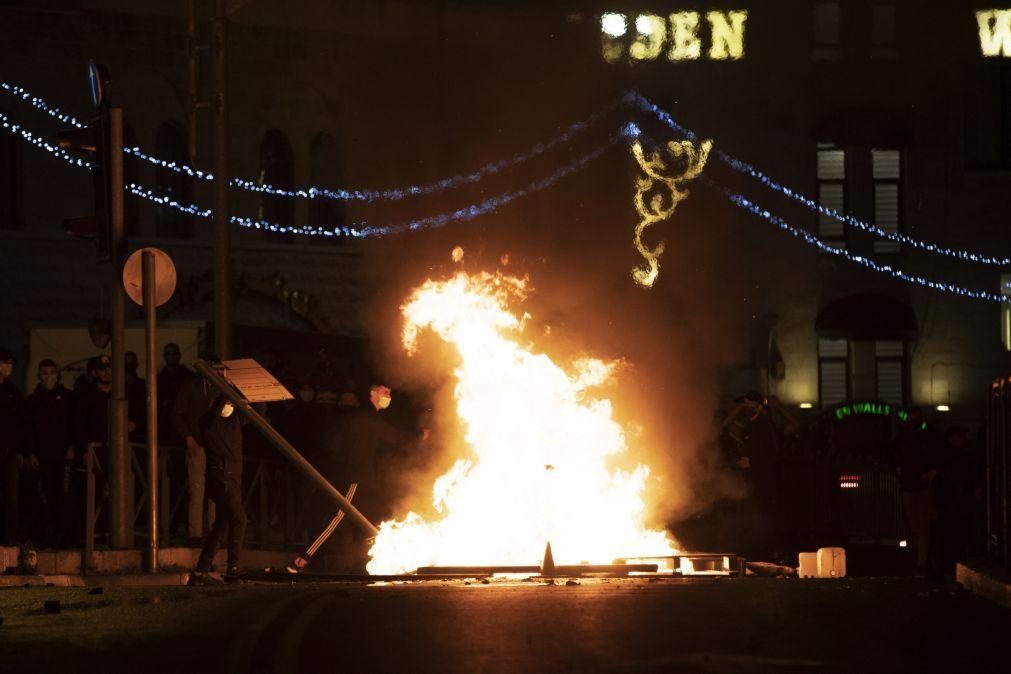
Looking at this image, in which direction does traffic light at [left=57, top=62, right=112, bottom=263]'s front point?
to the viewer's left

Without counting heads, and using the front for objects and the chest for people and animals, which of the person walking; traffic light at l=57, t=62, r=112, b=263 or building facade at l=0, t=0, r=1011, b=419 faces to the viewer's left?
the traffic light

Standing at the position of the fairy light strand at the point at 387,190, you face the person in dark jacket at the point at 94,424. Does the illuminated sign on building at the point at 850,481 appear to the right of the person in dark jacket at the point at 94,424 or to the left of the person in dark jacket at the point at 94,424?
left

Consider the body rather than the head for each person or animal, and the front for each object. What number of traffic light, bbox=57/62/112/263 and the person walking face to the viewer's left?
1

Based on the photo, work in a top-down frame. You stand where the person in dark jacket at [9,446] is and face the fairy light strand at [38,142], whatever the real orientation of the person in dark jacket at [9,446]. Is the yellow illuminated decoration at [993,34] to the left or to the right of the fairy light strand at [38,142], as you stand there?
right

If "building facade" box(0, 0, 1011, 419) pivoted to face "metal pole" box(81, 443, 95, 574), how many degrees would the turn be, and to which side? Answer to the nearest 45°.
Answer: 0° — it already faces it

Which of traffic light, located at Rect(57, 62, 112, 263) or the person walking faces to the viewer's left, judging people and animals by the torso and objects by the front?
the traffic light

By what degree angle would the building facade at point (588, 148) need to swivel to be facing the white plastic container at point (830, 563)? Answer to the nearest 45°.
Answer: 0° — it already faces it

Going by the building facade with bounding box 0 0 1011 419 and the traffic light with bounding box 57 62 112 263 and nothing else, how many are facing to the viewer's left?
1

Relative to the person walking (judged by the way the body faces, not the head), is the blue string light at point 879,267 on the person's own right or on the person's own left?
on the person's own left
